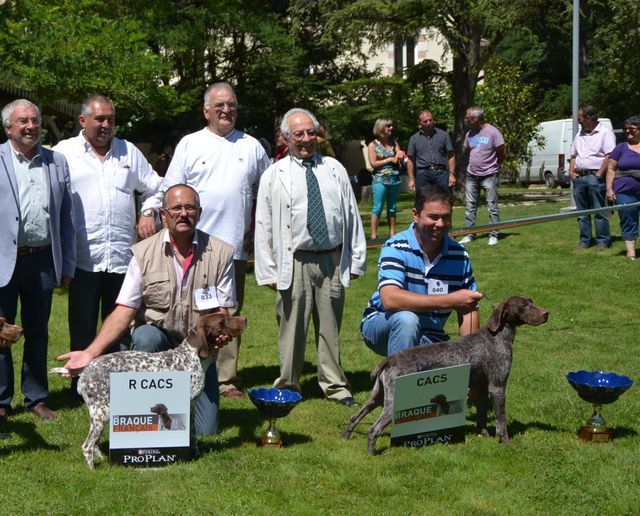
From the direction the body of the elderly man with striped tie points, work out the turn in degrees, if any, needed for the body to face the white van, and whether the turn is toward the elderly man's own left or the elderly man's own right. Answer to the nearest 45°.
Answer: approximately 180°

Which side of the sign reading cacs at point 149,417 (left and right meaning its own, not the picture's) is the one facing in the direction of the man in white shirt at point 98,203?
back

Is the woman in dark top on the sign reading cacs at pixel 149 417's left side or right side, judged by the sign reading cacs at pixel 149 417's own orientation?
on its left

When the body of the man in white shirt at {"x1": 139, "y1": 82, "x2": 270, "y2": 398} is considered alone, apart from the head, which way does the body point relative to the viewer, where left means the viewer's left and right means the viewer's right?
facing the viewer

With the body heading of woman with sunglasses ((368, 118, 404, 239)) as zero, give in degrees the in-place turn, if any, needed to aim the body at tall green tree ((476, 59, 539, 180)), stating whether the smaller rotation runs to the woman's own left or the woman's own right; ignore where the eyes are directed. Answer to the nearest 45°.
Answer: approximately 135° to the woman's own left

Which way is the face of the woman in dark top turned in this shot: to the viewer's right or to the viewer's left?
to the viewer's left

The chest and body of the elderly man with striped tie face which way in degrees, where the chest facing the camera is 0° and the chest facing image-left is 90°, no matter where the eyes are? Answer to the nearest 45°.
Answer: approximately 0°

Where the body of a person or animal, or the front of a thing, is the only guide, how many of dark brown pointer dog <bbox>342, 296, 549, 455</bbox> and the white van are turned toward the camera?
0

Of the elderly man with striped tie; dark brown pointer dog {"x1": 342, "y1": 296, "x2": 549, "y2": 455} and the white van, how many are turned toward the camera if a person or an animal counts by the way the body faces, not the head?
1

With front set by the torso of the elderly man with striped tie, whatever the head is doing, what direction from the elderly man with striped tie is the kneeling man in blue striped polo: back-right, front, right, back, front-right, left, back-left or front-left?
front-left

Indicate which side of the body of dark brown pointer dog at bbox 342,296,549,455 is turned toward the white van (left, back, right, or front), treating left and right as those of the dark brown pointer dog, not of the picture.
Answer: left

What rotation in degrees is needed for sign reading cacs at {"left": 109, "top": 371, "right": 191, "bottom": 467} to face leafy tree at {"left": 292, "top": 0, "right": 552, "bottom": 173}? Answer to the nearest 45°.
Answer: approximately 135° to its left

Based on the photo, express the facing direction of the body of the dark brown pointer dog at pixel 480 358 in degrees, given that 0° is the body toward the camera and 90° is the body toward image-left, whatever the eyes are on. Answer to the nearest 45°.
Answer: approximately 270°

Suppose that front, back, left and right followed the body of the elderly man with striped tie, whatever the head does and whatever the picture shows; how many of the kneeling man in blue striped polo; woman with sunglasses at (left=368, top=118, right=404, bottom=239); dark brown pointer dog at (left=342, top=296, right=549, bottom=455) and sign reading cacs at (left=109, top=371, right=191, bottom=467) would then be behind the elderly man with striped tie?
1
